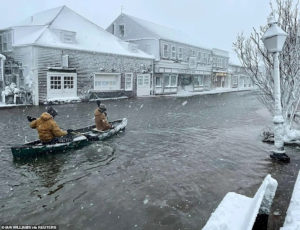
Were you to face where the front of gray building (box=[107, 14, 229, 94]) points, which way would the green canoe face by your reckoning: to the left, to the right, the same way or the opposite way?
to the left

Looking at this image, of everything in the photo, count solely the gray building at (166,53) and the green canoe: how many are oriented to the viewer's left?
0

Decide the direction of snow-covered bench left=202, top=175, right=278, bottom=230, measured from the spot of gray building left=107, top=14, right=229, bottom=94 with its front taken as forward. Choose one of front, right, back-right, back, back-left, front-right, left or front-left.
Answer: front-right

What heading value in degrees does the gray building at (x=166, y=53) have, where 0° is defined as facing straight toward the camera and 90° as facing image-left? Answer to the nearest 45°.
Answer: approximately 315°

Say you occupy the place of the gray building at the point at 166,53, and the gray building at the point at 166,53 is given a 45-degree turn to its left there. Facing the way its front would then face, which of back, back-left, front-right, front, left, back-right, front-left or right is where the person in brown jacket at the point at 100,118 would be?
right

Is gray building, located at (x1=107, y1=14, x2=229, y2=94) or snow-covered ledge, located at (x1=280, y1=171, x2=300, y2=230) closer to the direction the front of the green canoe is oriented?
the gray building

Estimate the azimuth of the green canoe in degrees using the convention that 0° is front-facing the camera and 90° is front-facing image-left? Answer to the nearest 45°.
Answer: approximately 225°
